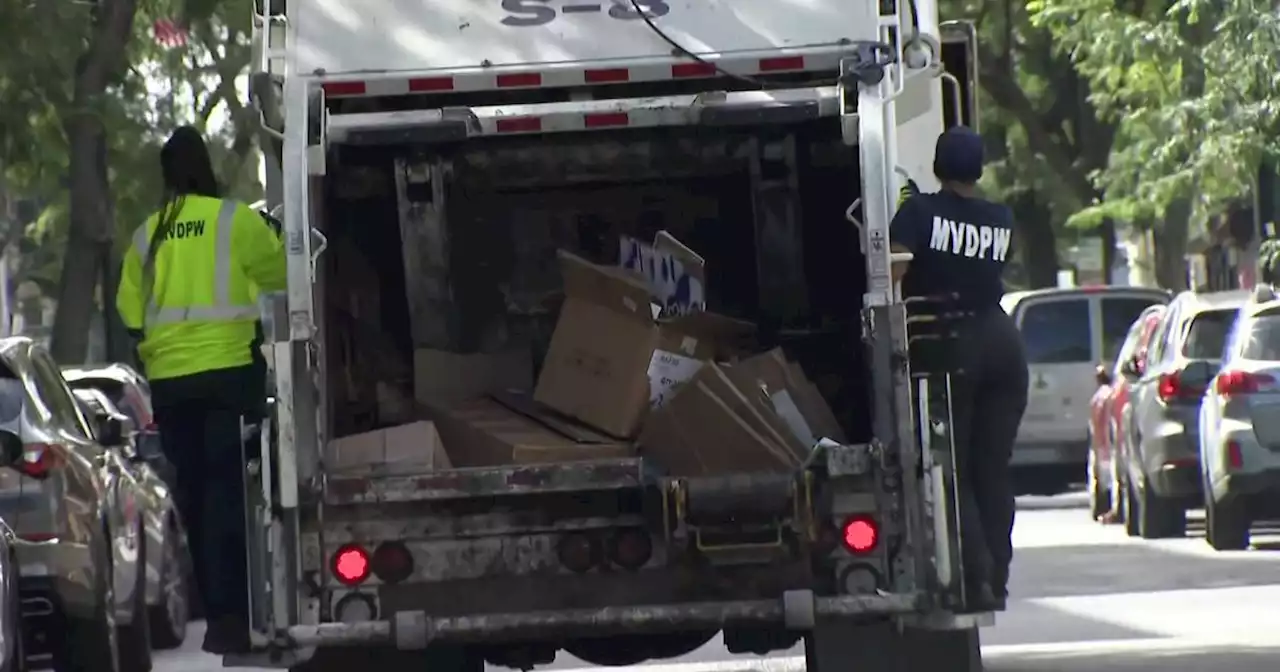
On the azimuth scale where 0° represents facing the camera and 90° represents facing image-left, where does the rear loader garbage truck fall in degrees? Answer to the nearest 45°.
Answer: approximately 180°

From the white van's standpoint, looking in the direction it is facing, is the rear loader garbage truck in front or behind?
behind

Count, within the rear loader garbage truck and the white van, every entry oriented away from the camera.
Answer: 2

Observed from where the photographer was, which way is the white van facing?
facing away from the viewer

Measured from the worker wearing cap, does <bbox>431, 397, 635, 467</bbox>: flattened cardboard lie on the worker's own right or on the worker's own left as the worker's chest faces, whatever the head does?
on the worker's own left

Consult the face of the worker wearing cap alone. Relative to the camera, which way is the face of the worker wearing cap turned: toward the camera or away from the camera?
away from the camera

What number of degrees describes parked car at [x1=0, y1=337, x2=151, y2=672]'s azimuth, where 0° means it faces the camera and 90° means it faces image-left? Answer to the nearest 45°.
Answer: approximately 225°

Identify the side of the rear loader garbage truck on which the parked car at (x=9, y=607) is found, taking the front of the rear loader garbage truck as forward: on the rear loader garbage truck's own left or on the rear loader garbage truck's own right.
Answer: on the rear loader garbage truck's own left
